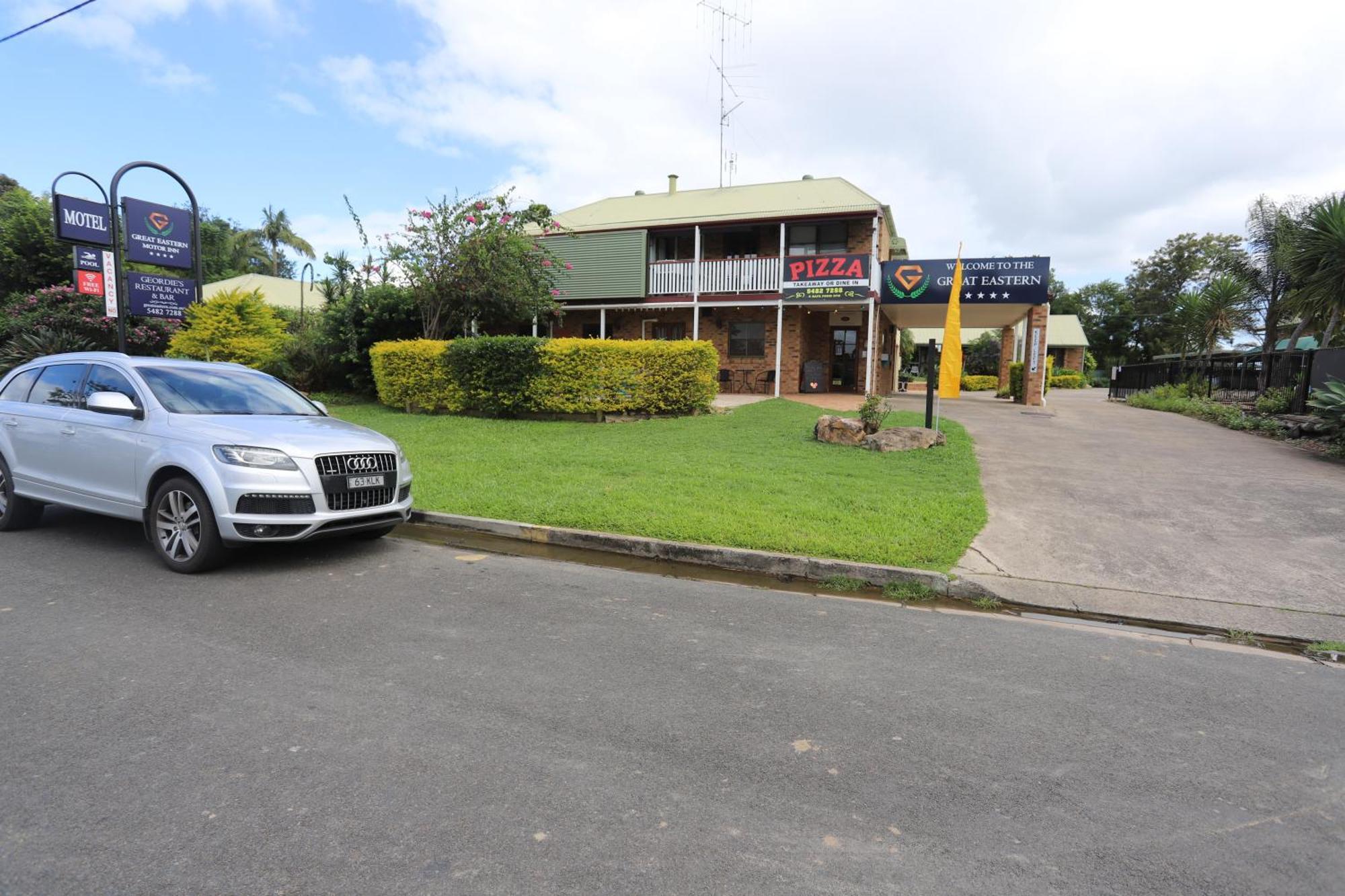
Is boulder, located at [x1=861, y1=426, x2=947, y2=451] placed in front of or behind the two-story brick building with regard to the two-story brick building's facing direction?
in front

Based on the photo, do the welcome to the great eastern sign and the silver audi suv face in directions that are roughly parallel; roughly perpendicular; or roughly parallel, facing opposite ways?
roughly perpendicular

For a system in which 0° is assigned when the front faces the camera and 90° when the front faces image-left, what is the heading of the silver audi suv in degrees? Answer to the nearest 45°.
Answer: approximately 315°

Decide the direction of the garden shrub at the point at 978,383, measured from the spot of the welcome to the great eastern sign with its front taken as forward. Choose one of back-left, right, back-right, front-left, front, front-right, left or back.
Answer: back

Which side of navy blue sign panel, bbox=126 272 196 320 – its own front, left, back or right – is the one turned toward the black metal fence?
left

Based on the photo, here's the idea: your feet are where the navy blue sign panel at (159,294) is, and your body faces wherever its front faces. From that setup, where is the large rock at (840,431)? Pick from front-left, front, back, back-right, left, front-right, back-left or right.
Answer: front-left

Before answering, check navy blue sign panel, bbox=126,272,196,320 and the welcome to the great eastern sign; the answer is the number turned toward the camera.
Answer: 2

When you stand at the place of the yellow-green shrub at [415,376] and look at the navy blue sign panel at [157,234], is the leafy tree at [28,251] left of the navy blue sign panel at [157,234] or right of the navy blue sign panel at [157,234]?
right

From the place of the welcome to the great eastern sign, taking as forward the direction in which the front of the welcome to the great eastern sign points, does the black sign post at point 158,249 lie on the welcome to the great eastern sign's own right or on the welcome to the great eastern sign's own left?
on the welcome to the great eastern sign's own right

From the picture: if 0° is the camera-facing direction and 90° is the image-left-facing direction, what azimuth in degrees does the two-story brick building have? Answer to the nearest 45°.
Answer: approximately 0°
